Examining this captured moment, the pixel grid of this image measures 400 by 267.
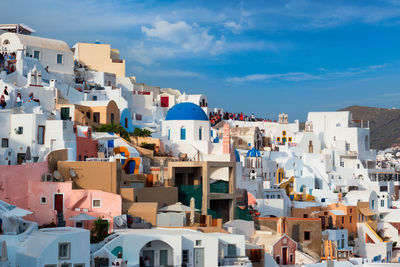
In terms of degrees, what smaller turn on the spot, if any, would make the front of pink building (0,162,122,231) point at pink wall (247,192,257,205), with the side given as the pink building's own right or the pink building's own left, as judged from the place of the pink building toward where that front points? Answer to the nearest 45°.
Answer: approximately 135° to the pink building's own left

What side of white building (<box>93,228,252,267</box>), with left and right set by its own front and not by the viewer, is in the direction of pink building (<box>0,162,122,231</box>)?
right

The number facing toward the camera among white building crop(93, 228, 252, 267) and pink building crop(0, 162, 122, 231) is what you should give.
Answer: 2

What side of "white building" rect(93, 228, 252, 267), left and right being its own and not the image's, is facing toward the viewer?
front

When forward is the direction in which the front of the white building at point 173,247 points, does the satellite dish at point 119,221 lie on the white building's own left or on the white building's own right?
on the white building's own right

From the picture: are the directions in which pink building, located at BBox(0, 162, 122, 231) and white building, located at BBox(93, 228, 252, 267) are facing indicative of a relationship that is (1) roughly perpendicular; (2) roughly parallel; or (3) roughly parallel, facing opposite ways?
roughly parallel

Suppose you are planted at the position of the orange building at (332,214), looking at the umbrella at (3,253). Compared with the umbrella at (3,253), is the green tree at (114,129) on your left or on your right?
right

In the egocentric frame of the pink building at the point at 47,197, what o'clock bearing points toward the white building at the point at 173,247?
The white building is roughly at 10 o'clock from the pink building.

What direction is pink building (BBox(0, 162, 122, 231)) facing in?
toward the camera

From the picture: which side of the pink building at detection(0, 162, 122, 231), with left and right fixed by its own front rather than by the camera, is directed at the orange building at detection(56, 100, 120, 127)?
back

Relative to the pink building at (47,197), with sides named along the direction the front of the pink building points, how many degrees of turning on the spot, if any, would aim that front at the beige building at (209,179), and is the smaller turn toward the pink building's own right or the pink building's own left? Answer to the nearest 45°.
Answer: approximately 135° to the pink building's own left

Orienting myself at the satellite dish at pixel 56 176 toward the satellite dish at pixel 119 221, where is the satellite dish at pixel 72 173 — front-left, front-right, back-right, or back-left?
front-left
